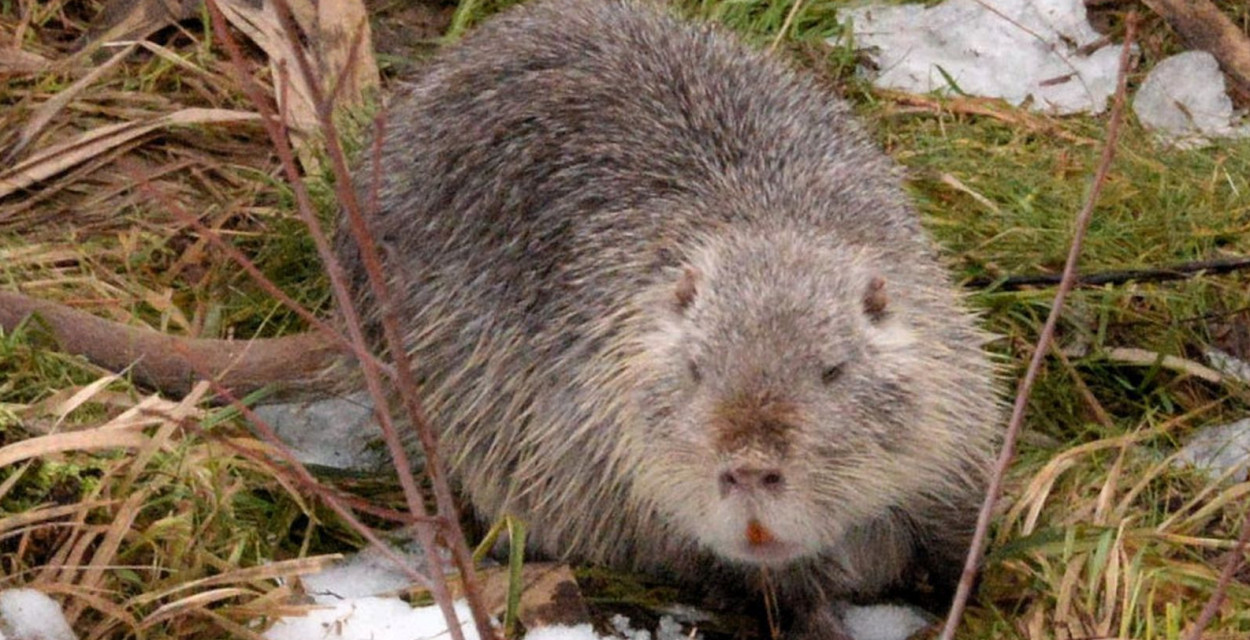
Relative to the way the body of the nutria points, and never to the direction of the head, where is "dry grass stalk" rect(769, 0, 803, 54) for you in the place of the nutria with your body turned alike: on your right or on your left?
on your left

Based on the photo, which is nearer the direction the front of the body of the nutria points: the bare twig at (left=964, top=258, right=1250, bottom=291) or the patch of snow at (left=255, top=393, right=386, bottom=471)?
the bare twig

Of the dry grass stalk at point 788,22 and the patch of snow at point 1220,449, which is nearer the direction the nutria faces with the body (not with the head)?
the patch of snow

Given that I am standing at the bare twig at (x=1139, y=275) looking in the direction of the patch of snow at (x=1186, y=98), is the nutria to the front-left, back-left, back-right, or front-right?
back-left

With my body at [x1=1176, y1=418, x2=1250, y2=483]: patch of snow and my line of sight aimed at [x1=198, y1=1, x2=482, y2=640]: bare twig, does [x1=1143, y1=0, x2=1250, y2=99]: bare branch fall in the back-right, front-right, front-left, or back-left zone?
back-right

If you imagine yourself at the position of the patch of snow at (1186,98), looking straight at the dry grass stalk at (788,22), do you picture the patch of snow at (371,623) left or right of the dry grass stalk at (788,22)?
left

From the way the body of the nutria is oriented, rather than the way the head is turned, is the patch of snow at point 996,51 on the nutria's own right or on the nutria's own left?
on the nutria's own left

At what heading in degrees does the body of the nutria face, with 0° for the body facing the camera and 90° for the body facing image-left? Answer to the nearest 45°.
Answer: approximately 315°

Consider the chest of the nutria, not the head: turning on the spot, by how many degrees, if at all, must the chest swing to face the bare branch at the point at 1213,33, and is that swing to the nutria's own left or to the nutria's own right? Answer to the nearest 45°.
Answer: approximately 90° to the nutria's own left

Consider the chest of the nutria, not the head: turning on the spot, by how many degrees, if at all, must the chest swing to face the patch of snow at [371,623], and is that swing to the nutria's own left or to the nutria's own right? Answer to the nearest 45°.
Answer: approximately 90° to the nutria's own right

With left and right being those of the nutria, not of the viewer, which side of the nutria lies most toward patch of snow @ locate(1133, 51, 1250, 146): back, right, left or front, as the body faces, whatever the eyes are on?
left
